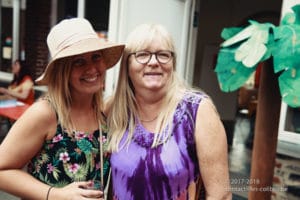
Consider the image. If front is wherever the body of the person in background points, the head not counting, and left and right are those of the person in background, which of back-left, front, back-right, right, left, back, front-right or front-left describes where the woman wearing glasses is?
left

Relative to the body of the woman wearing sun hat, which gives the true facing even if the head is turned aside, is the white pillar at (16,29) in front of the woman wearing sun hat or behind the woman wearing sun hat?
behind

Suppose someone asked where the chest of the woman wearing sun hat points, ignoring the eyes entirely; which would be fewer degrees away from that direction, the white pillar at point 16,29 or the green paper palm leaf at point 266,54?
the green paper palm leaf
